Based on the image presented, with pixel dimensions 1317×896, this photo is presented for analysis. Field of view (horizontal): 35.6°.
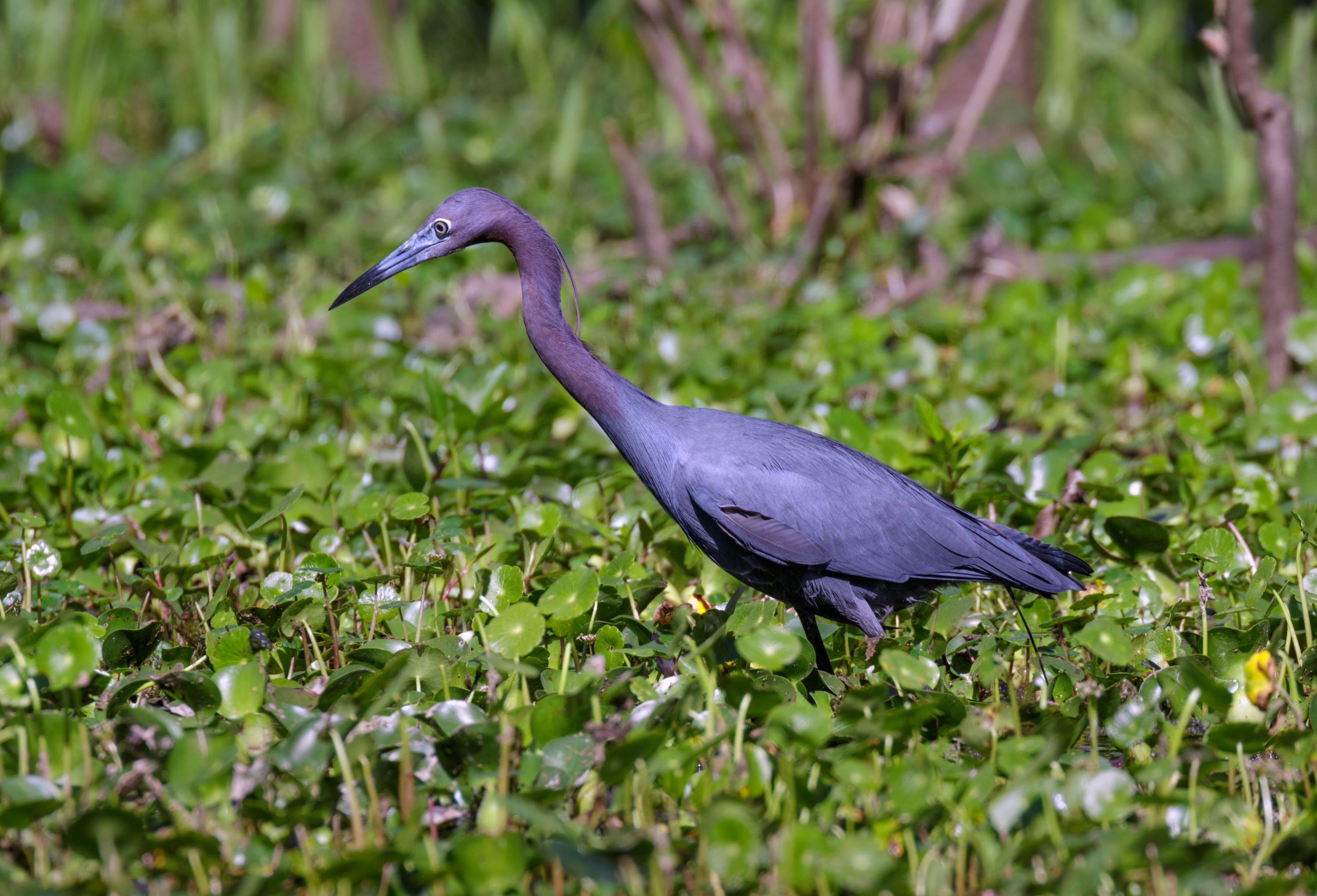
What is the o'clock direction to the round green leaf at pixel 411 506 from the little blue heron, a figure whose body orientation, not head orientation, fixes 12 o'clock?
The round green leaf is roughly at 12 o'clock from the little blue heron.

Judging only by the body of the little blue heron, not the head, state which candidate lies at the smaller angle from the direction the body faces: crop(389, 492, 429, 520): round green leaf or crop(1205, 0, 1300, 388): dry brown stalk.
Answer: the round green leaf

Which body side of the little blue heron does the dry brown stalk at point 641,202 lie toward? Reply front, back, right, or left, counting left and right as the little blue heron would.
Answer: right

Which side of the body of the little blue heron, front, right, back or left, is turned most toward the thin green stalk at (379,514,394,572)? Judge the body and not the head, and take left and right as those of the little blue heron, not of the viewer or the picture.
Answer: front

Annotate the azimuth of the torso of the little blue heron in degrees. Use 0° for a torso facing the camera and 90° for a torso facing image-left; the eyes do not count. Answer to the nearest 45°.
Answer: approximately 90°

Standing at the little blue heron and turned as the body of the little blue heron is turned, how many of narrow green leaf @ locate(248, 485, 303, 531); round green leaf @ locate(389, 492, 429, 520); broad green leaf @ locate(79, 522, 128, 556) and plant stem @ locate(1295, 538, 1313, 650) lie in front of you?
3

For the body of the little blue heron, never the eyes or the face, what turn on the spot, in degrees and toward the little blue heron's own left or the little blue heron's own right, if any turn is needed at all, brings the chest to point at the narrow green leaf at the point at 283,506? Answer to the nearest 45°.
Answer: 0° — it already faces it

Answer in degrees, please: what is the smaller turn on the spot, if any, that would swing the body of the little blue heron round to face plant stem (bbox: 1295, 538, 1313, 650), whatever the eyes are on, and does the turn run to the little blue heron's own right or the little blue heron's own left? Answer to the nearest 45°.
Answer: approximately 180°

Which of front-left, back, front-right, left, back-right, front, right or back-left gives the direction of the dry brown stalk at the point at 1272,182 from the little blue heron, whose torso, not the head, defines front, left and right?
back-right

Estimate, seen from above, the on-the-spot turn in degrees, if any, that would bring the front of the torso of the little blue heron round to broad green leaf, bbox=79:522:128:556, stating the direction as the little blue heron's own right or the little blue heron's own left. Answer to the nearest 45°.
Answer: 0° — it already faces it

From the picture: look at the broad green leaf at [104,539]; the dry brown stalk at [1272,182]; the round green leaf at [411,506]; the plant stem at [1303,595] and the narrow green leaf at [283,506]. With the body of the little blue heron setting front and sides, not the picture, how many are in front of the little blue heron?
3

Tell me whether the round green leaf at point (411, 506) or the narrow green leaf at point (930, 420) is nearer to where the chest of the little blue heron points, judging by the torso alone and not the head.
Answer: the round green leaf
